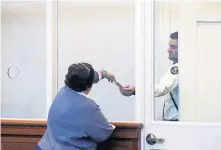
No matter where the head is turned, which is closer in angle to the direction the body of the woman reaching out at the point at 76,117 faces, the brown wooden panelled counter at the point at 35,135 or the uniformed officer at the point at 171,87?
the uniformed officer

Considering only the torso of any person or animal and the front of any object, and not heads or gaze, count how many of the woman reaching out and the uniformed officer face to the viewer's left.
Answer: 1

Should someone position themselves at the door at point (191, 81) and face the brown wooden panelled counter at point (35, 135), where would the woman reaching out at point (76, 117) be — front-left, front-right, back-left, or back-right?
front-left

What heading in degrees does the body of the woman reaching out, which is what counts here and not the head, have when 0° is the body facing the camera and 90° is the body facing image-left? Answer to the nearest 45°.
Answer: approximately 225°

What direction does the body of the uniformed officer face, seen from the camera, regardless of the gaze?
to the viewer's left

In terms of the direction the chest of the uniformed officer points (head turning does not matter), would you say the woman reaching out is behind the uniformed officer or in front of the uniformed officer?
in front

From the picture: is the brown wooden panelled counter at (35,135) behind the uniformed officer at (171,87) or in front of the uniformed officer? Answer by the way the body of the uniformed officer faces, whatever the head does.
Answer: in front

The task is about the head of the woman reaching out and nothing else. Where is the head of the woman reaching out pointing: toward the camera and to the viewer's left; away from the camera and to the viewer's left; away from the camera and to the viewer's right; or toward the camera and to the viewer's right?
away from the camera and to the viewer's right
